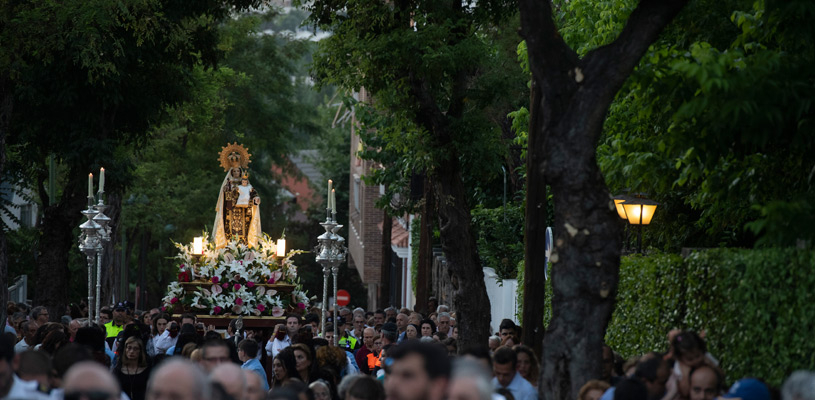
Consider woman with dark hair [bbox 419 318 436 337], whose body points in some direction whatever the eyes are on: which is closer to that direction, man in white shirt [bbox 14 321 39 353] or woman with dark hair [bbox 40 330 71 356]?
the woman with dark hair

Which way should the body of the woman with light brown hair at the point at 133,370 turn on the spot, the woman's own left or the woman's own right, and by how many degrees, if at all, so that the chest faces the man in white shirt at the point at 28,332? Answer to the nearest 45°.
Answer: approximately 180°

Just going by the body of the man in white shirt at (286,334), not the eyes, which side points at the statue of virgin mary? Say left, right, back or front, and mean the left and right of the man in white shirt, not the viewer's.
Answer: back

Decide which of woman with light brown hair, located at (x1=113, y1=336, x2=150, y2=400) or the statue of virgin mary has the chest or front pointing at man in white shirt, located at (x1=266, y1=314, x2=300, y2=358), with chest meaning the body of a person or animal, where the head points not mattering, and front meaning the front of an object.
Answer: the statue of virgin mary

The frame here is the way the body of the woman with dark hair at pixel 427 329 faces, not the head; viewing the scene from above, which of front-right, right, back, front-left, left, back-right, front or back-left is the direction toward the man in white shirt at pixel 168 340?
front-right
